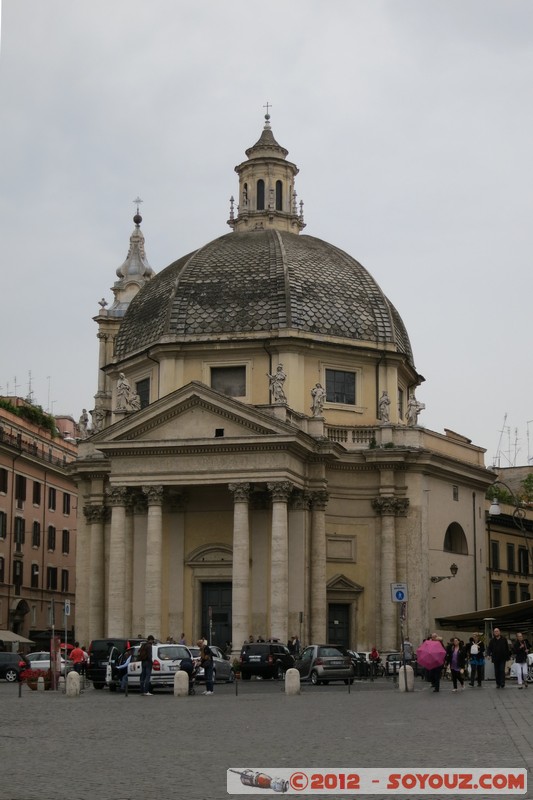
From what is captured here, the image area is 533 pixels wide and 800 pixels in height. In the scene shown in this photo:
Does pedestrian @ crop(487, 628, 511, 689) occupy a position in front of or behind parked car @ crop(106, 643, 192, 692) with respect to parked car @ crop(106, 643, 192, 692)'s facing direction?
behind

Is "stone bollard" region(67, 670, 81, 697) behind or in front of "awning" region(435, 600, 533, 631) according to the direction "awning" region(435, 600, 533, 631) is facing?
in front

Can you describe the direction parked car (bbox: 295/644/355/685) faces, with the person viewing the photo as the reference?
facing away from the viewer and to the left of the viewer

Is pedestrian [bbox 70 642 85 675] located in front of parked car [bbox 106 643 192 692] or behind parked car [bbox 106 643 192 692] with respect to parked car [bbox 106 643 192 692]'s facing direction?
in front

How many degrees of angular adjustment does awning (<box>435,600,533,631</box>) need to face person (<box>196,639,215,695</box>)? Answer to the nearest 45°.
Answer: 0° — it already faces them

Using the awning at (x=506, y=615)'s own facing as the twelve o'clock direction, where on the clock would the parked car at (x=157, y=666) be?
The parked car is roughly at 12 o'clock from the awning.

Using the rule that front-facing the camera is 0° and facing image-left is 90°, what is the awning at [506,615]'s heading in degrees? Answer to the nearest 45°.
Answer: approximately 45°
